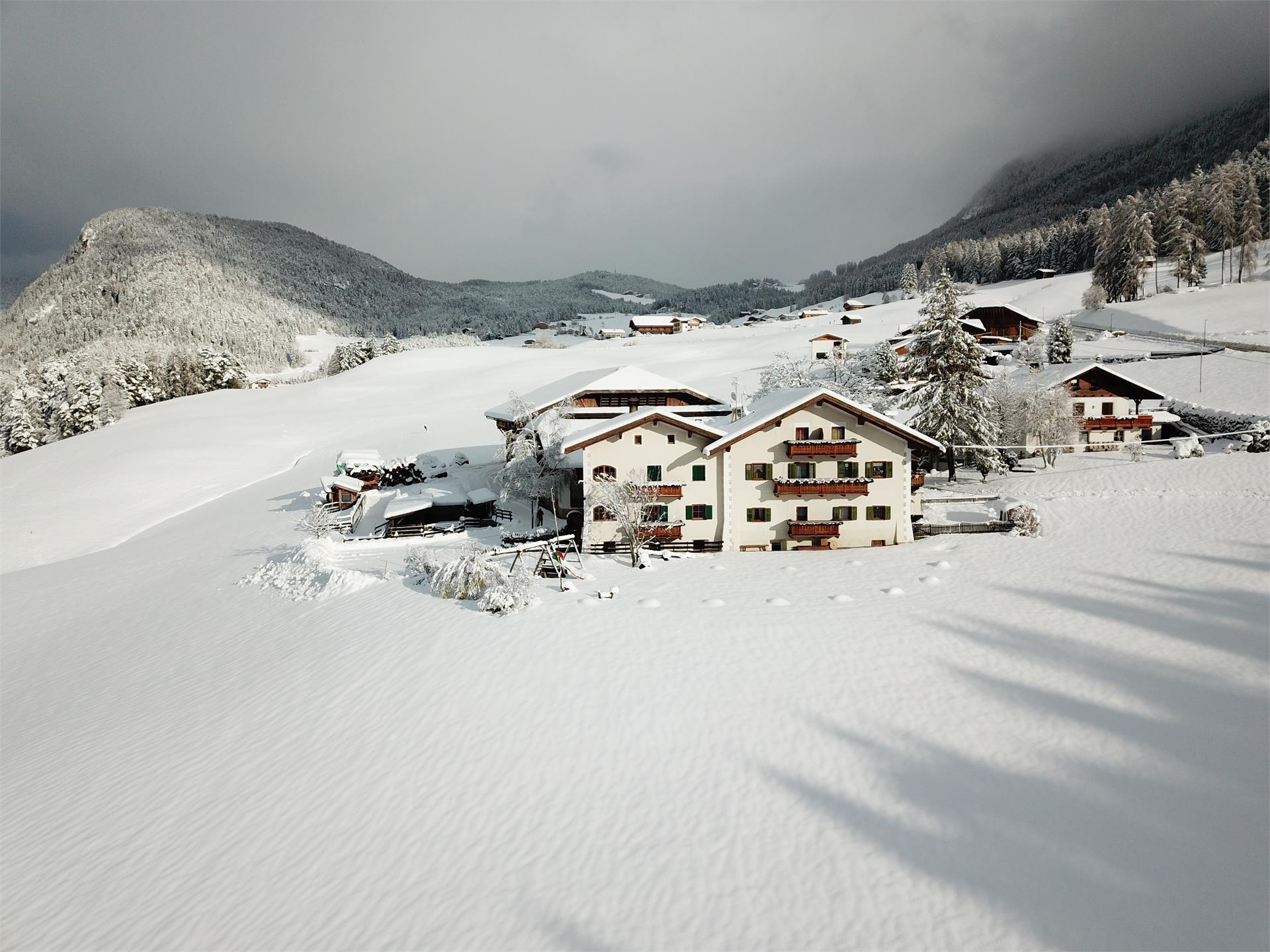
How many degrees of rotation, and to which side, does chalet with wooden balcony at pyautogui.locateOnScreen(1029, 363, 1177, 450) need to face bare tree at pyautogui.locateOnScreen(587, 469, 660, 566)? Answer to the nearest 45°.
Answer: approximately 45° to its right

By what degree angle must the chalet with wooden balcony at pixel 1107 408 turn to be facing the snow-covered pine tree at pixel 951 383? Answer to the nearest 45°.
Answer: approximately 45° to its right

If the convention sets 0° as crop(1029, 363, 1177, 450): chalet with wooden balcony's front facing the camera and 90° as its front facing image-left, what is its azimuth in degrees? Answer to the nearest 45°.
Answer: approximately 0°

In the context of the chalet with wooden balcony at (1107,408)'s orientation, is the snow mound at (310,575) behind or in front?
in front
